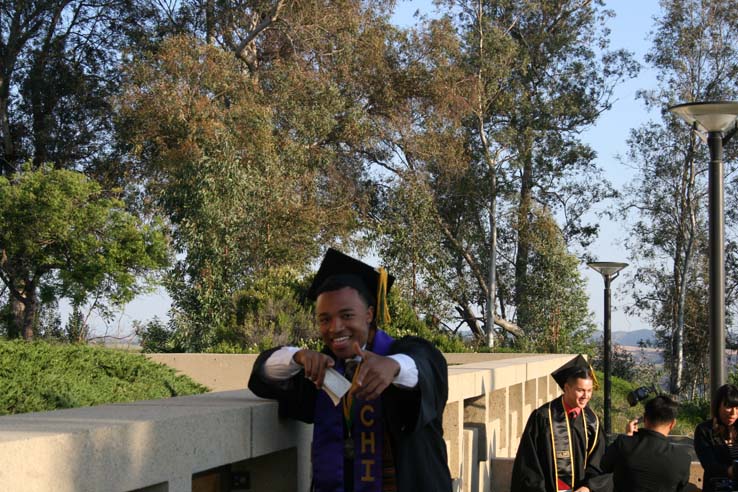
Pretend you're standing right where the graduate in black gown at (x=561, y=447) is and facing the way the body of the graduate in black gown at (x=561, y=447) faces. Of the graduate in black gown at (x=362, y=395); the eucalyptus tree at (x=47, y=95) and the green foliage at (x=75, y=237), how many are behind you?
2

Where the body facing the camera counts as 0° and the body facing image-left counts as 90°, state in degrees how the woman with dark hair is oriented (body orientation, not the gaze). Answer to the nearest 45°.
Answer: approximately 315°

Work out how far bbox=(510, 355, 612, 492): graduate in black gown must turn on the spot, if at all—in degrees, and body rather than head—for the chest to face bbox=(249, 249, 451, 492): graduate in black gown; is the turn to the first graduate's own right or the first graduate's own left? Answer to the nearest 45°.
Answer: approximately 45° to the first graduate's own right

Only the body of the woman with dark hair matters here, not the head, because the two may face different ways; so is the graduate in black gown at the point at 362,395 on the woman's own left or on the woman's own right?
on the woman's own right

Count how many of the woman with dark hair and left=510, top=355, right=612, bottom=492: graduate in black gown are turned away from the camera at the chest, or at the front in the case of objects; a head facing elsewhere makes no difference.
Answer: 0

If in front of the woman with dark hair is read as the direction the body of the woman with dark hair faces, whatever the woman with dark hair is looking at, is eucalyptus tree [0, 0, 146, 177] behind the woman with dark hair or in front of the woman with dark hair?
behind

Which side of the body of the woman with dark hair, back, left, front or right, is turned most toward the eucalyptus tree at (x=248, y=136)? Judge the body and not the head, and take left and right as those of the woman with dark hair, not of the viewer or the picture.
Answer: back

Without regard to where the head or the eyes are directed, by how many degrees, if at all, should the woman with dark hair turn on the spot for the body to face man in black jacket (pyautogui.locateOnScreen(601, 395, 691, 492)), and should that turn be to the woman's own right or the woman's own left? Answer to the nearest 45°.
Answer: approximately 90° to the woman's own right

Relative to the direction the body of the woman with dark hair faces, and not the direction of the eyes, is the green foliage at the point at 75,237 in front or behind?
behind

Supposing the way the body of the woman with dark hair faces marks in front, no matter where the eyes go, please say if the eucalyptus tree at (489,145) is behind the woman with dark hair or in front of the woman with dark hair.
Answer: behind

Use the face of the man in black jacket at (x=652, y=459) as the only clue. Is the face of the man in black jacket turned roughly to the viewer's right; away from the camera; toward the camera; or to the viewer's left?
away from the camera
